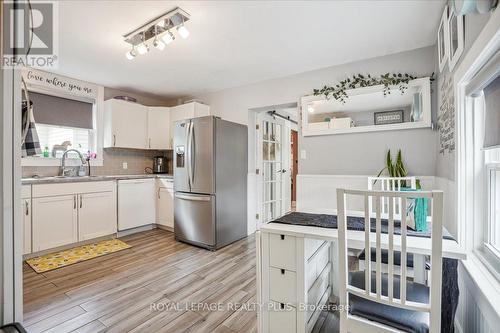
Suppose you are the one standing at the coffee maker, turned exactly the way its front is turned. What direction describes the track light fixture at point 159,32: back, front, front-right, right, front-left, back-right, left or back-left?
front

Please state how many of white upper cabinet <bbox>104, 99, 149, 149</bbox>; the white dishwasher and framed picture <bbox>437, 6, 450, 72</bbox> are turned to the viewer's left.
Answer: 1

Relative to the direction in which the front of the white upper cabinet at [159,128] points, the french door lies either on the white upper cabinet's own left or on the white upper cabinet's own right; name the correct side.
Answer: on the white upper cabinet's own left

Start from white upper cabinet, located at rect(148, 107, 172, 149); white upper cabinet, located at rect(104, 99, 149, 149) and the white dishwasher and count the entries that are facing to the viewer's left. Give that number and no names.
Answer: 0

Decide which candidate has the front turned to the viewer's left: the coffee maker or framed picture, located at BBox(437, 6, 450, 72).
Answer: the framed picture

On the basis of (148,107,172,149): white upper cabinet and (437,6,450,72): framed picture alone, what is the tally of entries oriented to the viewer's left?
1

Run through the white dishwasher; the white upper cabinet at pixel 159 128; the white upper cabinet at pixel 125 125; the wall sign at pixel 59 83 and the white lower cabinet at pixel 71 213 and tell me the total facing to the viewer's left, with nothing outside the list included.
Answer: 0

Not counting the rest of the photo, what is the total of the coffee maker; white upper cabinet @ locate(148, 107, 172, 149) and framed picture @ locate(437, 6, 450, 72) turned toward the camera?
2

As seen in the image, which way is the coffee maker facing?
toward the camera

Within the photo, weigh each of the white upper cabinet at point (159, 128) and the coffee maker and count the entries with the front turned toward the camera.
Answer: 2

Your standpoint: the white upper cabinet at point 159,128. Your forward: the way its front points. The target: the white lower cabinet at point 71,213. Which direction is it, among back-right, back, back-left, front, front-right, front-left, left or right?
front-right

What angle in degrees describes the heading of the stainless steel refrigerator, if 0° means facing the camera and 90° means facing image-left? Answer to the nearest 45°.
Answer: approximately 45°

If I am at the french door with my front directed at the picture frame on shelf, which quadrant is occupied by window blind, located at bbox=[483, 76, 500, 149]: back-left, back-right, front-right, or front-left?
front-right

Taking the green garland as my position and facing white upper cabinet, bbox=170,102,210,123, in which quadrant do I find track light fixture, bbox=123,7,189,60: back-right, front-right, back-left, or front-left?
front-left
